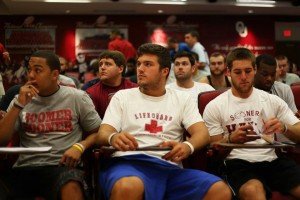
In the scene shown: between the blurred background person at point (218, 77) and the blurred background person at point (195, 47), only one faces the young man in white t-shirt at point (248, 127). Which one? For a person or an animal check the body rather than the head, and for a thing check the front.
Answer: the blurred background person at point (218, 77)

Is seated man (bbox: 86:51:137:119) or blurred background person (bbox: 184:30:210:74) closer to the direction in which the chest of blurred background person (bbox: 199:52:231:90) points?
the seated man

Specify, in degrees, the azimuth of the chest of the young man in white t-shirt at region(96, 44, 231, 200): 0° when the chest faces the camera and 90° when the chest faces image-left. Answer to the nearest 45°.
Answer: approximately 0°

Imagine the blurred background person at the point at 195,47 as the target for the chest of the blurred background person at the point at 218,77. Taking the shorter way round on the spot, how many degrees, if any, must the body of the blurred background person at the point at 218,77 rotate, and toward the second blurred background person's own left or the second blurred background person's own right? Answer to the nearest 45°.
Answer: approximately 180°

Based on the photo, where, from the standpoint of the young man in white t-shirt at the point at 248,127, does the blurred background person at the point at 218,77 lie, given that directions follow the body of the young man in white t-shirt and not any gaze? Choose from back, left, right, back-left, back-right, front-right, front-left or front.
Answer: back

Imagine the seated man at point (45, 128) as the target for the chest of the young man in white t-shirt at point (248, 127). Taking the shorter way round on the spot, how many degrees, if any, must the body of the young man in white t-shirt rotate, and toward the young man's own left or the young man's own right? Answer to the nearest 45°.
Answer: approximately 90° to the young man's own right

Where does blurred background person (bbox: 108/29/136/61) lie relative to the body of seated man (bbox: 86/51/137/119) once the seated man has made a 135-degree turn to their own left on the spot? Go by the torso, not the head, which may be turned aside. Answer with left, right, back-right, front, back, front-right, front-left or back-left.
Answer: left
